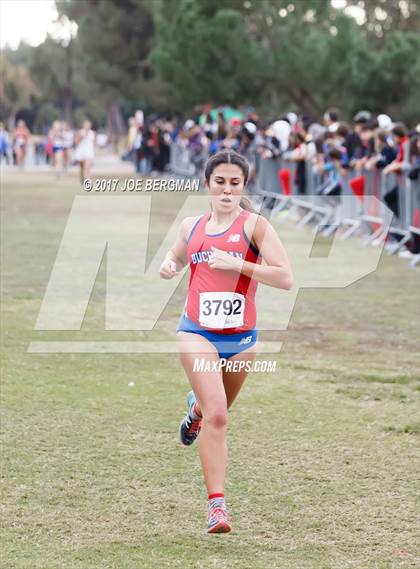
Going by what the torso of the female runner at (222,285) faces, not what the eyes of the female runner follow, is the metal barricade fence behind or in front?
behind

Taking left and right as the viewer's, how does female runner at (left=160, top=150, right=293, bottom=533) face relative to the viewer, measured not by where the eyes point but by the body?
facing the viewer
